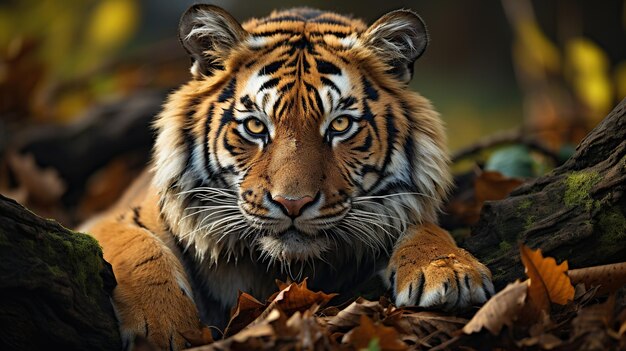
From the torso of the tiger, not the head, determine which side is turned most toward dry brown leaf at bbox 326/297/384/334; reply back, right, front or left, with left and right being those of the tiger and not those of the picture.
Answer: front

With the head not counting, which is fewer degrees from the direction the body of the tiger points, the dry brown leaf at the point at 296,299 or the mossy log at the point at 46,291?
the dry brown leaf

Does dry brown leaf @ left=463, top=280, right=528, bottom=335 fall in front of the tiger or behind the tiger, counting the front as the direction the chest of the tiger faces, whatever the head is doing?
in front

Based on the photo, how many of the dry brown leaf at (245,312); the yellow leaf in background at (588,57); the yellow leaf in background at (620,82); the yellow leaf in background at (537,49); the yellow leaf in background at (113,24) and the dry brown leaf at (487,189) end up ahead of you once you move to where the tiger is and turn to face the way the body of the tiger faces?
1

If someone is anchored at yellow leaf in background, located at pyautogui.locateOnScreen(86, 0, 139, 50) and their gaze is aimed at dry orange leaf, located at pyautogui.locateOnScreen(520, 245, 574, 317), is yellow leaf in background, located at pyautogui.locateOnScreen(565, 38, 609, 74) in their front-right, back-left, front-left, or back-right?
front-left

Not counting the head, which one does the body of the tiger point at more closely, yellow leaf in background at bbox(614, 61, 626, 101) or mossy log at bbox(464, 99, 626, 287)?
the mossy log

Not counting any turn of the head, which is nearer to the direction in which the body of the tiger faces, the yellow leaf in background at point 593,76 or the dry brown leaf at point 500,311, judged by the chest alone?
the dry brown leaf

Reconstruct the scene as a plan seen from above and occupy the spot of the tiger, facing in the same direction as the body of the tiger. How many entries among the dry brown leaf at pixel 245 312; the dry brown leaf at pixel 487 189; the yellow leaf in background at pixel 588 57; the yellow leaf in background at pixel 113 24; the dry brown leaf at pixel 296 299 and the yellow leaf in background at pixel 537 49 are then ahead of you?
2

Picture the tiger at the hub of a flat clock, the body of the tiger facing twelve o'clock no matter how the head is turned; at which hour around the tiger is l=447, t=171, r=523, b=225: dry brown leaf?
The dry brown leaf is roughly at 8 o'clock from the tiger.

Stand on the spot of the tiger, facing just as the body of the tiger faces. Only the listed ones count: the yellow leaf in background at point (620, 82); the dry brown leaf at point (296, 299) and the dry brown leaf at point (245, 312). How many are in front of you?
2

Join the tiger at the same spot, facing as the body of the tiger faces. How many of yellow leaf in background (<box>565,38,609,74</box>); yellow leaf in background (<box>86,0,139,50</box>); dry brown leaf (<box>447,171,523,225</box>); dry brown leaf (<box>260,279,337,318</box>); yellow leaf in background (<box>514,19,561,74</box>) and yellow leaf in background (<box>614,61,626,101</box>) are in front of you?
1

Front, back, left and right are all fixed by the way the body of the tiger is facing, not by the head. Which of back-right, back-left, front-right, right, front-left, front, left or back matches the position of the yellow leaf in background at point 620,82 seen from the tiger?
back-left

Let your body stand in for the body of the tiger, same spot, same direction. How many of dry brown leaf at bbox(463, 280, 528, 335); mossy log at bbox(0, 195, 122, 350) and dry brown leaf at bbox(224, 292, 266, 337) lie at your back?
0

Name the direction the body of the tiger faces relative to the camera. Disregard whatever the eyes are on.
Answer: toward the camera

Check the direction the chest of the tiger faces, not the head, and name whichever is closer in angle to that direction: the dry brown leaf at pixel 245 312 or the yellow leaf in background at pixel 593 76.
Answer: the dry brown leaf

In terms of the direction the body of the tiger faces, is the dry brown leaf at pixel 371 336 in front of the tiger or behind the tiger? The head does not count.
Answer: in front

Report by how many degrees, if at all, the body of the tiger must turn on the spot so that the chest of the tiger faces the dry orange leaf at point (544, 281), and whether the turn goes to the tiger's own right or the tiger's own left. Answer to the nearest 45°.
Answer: approximately 45° to the tiger's own left

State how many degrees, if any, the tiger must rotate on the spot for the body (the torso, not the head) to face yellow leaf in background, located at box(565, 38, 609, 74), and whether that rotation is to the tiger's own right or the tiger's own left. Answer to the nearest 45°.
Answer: approximately 135° to the tiger's own left

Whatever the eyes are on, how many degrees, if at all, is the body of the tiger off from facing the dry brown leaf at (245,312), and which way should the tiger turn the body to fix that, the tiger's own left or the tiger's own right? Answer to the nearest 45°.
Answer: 0° — it already faces it

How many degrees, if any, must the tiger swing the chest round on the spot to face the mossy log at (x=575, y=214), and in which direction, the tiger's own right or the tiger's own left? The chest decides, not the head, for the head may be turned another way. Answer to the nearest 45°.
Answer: approximately 45° to the tiger's own left

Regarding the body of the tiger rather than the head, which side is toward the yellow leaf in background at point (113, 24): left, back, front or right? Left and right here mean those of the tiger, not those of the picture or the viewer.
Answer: back
